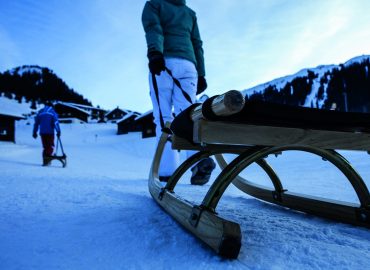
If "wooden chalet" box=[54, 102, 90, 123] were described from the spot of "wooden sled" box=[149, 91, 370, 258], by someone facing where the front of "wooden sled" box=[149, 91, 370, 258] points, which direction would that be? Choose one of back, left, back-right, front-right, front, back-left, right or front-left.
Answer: front

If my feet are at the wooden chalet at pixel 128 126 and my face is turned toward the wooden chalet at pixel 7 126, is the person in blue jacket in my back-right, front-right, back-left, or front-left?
front-left

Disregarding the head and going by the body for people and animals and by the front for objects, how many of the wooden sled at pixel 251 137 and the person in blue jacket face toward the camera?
0

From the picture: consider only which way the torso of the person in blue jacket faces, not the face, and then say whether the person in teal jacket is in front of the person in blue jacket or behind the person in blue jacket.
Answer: behind

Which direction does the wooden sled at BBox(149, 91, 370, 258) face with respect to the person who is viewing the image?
facing away from the viewer and to the left of the viewer

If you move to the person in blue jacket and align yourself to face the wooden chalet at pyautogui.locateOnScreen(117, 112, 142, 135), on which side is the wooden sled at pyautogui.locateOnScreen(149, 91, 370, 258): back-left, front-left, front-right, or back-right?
back-right

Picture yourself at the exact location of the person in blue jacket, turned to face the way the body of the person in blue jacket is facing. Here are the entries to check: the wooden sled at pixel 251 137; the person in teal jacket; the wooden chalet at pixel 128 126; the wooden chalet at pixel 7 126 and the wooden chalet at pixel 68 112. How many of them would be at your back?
2

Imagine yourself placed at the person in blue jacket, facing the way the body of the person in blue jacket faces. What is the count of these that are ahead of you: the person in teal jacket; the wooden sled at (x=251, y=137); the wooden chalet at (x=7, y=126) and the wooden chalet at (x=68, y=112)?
2

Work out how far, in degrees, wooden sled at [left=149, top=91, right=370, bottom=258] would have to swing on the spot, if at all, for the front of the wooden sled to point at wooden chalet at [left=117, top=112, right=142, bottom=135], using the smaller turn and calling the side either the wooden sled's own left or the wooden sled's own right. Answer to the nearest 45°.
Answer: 0° — it already faces it

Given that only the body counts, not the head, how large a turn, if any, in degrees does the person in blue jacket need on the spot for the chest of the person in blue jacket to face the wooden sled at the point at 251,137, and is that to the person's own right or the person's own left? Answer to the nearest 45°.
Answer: approximately 180°

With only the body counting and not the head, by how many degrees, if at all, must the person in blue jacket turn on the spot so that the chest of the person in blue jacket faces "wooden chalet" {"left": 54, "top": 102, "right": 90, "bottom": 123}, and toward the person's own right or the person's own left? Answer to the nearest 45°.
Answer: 0° — they already face it

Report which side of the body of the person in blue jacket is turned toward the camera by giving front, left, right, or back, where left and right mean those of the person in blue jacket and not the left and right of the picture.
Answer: back
